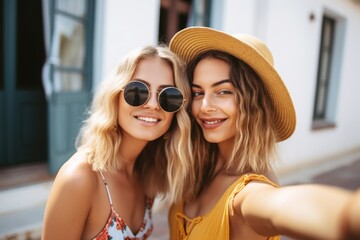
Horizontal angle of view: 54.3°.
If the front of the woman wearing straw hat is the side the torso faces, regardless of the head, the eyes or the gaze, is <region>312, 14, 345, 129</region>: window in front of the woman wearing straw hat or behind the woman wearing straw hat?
behind

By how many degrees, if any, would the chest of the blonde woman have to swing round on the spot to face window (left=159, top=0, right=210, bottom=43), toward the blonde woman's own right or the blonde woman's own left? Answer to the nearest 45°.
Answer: approximately 135° to the blonde woman's own left

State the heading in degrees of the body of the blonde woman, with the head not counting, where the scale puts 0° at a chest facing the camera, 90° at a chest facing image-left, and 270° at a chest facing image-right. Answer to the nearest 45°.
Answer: approximately 315°

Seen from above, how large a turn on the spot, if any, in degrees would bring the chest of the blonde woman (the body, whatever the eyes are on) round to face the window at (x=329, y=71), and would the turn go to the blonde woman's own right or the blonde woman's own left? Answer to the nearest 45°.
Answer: approximately 90° to the blonde woman's own left

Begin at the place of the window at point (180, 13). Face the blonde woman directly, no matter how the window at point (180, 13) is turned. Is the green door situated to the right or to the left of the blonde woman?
right

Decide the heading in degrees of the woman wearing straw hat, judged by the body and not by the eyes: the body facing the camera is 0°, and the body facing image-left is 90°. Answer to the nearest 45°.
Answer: approximately 45°
